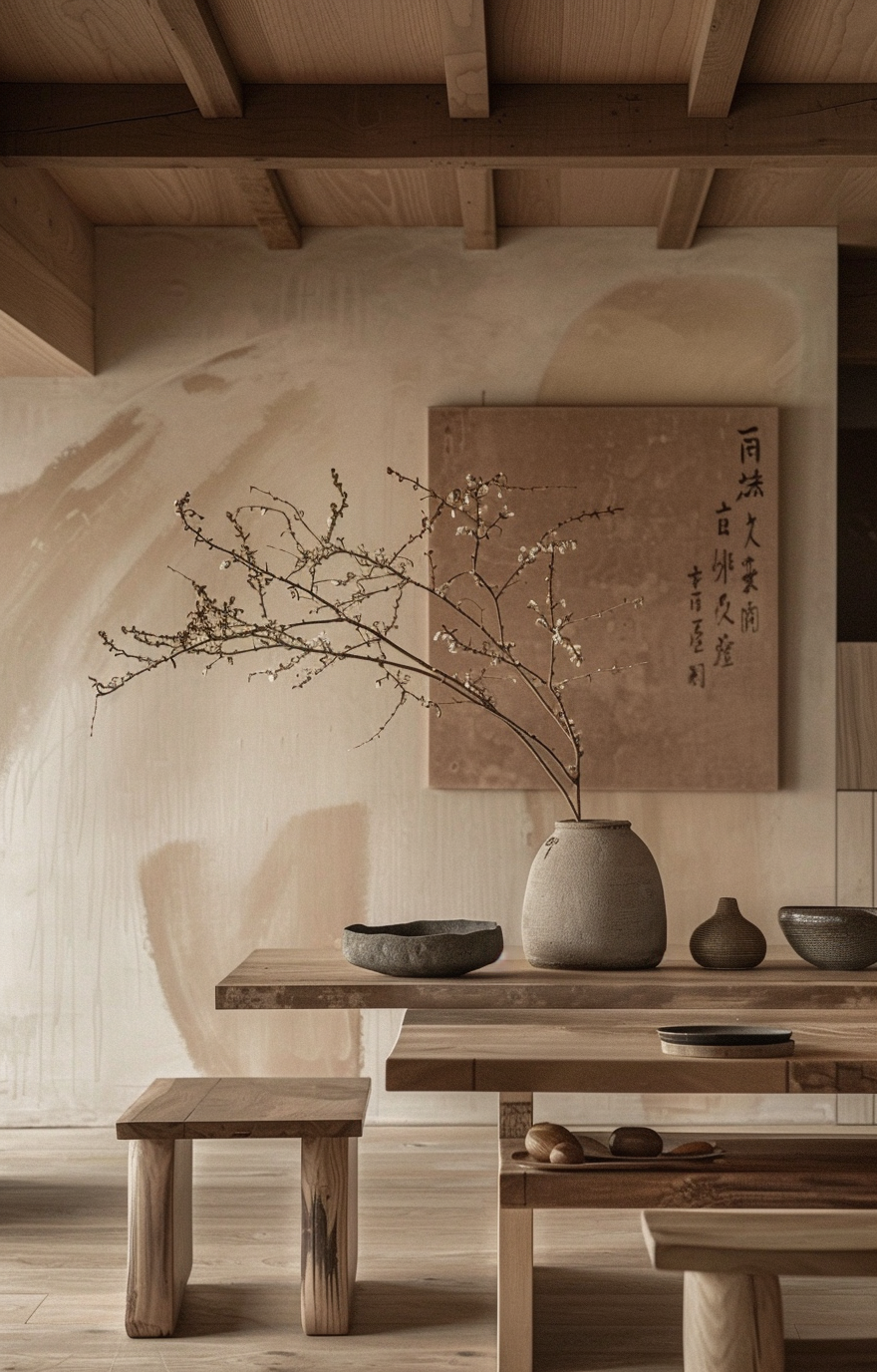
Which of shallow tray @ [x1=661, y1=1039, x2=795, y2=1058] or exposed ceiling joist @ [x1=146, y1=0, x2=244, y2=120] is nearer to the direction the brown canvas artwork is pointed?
the shallow tray

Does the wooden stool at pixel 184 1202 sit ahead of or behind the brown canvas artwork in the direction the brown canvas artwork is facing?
ahead

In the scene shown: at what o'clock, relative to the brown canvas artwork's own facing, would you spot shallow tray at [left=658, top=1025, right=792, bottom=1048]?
The shallow tray is roughly at 12 o'clock from the brown canvas artwork.

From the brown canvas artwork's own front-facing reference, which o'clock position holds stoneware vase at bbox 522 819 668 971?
The stoneware vase is roughly at 12 o'clock from the brown canvas artwork.

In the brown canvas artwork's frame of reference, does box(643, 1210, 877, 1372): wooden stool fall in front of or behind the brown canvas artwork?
in front

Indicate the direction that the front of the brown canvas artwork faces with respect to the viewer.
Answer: facing the viewer

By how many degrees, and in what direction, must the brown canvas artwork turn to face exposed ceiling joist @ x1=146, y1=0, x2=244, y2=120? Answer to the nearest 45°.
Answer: approximately 45° to its right

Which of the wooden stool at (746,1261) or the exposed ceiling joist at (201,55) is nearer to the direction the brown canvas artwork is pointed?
the wooden stool

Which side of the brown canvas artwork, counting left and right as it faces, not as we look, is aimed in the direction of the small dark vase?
front

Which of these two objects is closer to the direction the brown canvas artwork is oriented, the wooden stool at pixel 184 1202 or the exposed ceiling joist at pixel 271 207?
the wooden stool

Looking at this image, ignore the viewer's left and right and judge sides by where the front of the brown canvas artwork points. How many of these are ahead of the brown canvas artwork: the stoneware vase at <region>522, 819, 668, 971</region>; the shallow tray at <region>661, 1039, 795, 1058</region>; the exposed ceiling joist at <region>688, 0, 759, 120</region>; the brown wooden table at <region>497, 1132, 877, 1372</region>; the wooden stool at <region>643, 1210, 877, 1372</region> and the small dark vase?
6

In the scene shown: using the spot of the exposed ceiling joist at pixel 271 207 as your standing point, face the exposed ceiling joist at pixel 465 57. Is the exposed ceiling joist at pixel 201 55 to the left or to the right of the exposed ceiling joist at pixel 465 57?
right

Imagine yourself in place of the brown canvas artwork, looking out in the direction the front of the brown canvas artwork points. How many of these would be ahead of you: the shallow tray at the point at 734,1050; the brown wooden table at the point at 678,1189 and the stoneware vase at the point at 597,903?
3

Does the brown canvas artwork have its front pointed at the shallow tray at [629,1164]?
yes

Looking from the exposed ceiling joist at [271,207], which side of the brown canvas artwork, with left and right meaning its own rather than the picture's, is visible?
right
